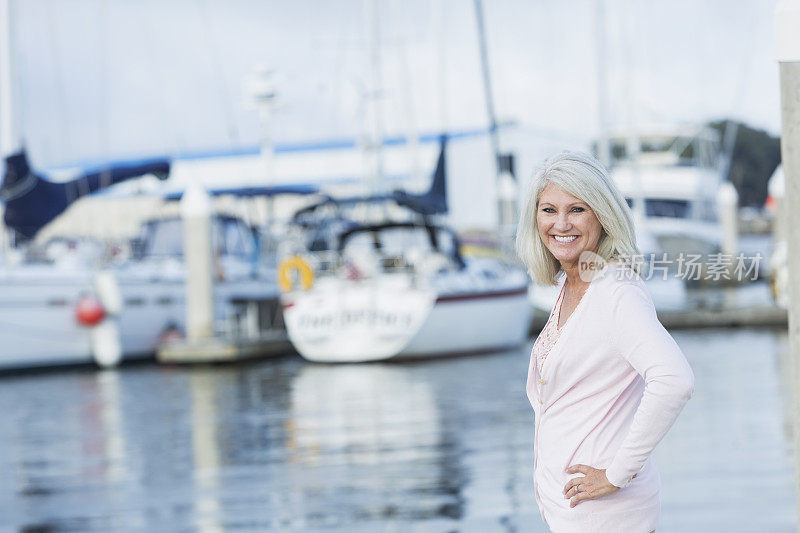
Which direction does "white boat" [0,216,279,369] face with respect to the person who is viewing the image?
facing to the left of the viewer

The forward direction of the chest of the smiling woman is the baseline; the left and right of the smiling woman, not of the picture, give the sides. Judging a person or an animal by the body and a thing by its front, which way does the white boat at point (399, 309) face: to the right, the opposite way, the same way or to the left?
the opposite way

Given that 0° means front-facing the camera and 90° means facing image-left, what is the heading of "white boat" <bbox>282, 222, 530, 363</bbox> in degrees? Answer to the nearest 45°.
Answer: approximately 225°

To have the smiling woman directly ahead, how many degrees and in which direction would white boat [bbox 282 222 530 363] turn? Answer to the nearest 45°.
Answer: approximately 135° to its right

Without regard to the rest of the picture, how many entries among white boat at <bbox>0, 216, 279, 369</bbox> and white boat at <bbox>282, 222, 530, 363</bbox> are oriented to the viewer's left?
1

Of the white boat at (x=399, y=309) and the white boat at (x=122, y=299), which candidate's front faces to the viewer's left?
the white boat at (x=122, y=299)

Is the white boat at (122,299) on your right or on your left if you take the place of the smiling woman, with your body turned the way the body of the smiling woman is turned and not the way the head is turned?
on your right

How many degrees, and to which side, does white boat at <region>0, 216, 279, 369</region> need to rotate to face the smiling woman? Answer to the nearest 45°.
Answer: approximately 90° to its left

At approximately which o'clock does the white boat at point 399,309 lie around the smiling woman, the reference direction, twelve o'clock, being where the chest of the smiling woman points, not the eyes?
The white boat is roughly at 4 o'clock from the smiling woman.

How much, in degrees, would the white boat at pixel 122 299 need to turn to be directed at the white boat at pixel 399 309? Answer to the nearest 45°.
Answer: approximately 135° to its left
